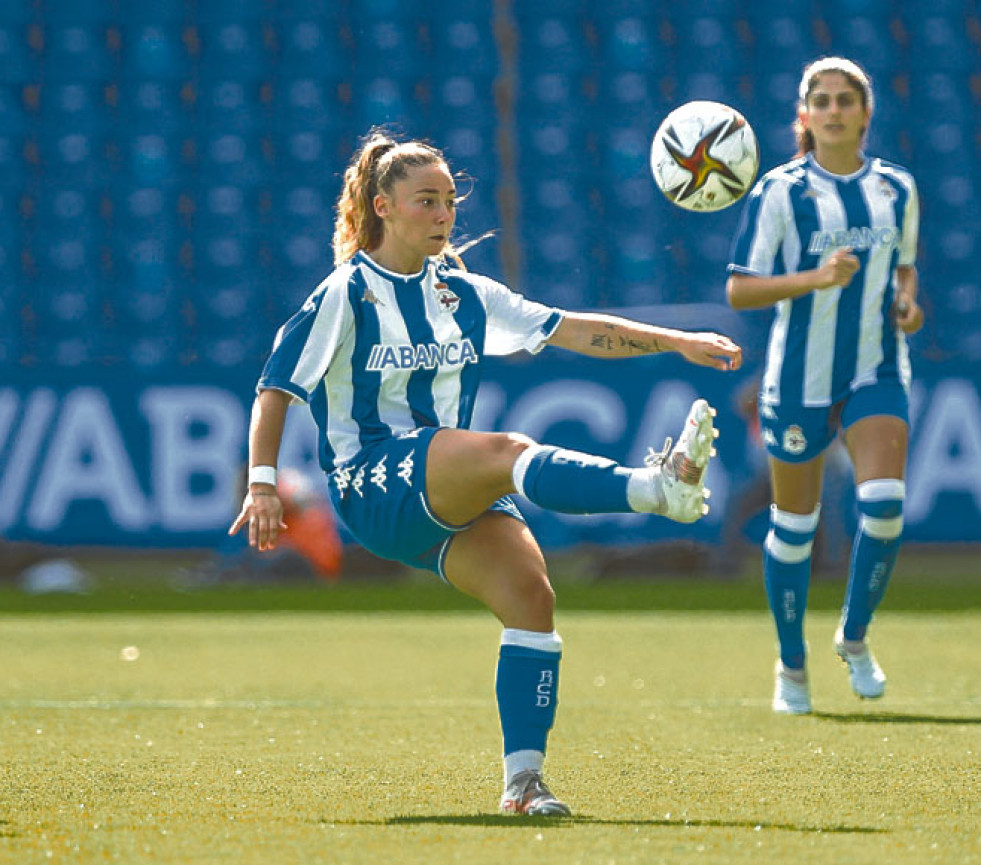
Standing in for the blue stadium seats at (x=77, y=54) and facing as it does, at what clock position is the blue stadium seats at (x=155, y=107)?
the blue stadium seats at (x=155, y=107) is roughly at 10 o'clock from the blue stadium seats at (x=77, y=54).

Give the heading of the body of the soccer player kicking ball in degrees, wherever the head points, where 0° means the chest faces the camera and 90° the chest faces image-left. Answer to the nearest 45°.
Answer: approximately 315°

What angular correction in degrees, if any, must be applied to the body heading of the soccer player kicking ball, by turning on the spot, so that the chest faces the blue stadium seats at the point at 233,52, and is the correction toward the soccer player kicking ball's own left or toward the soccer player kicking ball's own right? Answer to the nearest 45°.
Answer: approximately 135° to the soccer player kicking ball's own left

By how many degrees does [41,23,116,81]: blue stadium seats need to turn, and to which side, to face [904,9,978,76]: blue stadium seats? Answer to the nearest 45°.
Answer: approximately 90° to its left

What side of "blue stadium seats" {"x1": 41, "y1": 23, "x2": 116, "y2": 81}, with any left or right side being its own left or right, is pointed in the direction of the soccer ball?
front

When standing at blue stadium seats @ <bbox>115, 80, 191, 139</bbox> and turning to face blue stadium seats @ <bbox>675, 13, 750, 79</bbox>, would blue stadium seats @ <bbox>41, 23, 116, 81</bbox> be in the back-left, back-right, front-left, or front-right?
back-left

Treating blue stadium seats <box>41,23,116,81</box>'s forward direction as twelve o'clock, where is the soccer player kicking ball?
The soccer player kicking ball is roughly at 12 o'clock from the blue stadium seats.

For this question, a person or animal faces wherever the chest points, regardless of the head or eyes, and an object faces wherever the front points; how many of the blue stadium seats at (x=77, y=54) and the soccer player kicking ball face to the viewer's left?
0

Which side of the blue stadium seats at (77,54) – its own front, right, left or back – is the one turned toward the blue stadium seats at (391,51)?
left

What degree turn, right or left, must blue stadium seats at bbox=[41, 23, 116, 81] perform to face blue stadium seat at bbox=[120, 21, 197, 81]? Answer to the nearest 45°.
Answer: approximately 90° to its left

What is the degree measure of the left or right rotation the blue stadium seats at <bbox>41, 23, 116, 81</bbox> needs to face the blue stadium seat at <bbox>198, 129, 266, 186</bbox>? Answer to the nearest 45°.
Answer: approximately 45° to its left

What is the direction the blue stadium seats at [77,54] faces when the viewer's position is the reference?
facing the viewer

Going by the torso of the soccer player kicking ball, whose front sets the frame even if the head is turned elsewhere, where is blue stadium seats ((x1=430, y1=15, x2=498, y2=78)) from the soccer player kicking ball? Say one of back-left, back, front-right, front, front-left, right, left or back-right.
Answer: back-left
